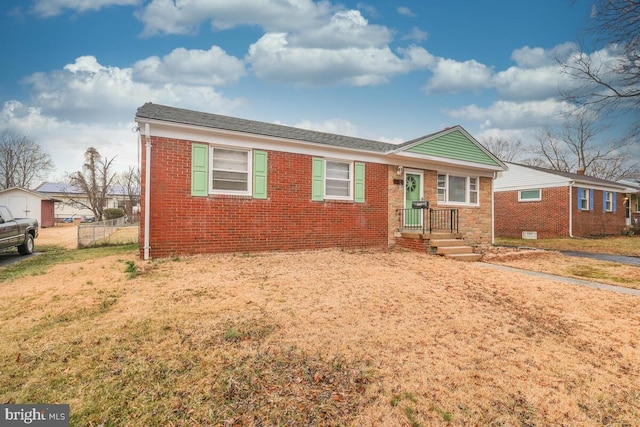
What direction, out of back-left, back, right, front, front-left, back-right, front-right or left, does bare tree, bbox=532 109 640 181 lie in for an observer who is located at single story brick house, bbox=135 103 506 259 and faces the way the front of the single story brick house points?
left

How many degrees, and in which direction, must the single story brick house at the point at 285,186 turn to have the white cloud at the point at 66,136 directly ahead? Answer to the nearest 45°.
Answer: approximately 180°

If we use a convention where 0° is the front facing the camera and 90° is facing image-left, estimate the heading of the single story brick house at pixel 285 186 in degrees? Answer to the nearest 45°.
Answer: approximately 315°
